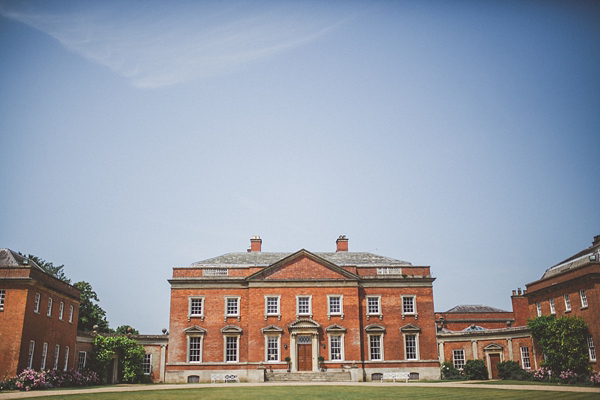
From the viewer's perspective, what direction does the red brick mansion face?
toward the camera

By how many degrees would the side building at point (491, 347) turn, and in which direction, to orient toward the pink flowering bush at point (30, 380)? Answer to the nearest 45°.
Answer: approximately 45° to its right

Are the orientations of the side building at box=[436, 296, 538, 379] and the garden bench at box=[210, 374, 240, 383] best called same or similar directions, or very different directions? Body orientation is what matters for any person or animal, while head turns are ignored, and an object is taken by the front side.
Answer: same or similar directions

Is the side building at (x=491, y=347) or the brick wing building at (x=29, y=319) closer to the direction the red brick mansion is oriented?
the brick wing building

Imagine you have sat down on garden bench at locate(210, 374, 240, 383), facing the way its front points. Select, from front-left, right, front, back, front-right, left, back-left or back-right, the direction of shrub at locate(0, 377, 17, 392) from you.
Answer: front-right

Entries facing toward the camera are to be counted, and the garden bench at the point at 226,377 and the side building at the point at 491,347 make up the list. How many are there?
2

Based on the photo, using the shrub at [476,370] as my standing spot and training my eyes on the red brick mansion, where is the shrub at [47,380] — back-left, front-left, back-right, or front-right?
front-left

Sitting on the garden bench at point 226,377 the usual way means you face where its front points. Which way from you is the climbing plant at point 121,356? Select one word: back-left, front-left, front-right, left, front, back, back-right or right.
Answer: right

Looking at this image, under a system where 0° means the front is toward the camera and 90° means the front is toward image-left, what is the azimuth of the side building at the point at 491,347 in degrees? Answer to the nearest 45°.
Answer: approximately 0°

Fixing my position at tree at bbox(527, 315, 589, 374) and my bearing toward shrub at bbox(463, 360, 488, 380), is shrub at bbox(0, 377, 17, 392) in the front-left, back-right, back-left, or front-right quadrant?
front-left

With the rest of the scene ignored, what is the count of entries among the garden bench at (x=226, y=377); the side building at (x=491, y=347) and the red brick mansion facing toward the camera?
3

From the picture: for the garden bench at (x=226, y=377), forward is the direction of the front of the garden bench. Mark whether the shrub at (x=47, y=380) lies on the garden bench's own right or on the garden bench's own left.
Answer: on the garden bench's own right

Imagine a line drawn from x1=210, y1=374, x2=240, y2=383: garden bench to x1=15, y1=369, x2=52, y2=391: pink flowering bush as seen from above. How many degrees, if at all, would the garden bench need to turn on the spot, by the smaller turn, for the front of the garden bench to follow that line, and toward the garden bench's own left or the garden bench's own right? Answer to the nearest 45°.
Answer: approximately 45° to the garden bench's own right

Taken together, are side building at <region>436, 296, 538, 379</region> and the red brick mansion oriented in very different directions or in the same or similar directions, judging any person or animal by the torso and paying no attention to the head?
same or similar directions
